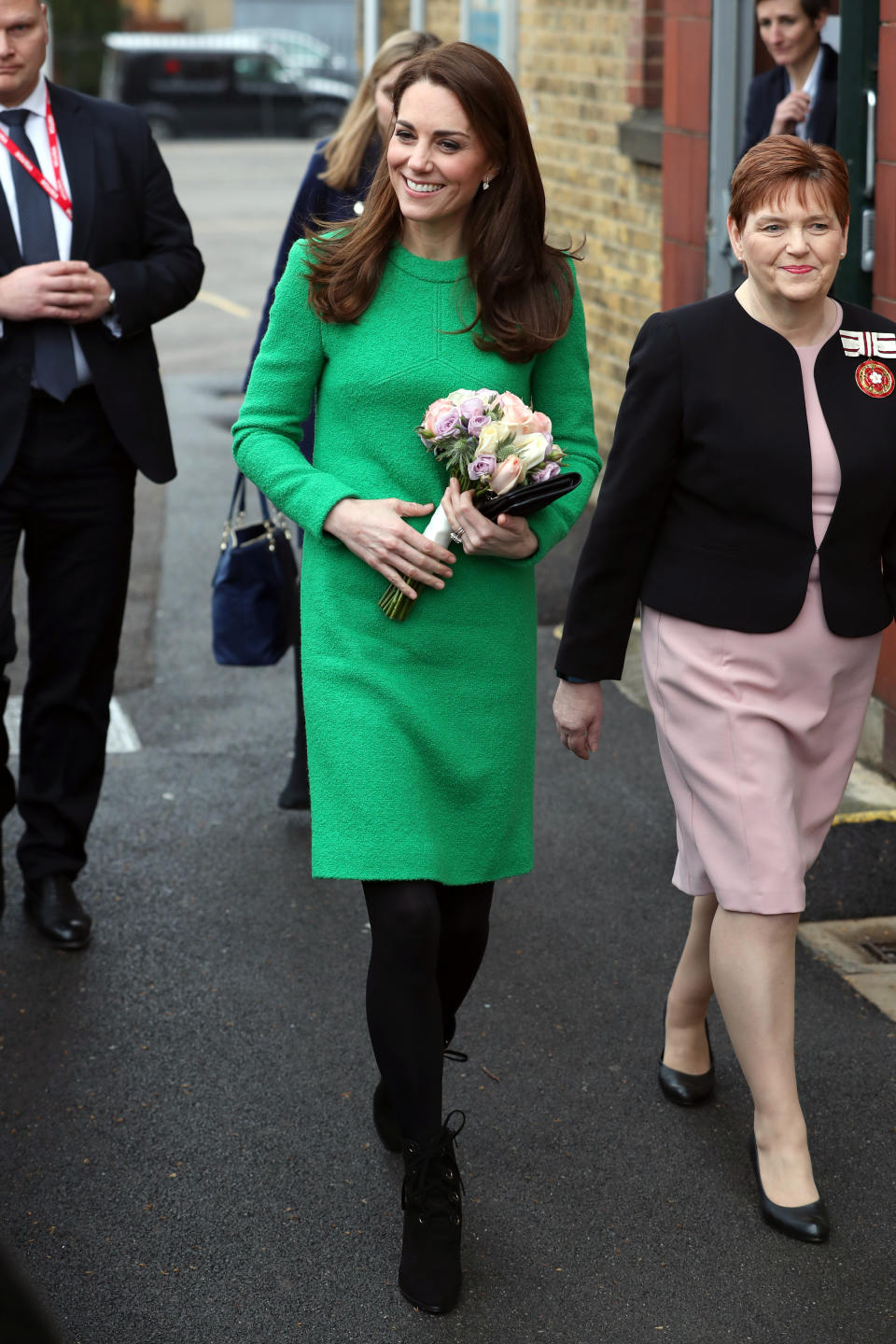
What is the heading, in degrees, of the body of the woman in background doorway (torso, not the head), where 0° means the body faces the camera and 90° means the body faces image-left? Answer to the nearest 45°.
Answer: approximately 45°

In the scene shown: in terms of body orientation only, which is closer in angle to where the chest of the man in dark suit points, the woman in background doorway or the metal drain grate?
the metal drain grate

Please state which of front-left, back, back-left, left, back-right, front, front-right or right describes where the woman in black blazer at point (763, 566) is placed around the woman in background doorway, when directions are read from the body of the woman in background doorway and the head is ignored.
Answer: front-left

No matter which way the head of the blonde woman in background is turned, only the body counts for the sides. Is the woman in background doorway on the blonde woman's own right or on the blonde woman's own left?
on the blonde woman's own left

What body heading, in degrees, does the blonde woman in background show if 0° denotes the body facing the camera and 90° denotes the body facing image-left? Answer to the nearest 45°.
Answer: approximately 315°

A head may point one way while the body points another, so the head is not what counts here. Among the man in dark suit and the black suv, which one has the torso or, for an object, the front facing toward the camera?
the man in dark suit

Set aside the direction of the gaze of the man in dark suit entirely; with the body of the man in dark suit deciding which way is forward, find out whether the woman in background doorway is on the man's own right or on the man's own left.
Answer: on the man's own left

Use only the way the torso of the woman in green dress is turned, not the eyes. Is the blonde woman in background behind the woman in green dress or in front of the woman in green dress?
behind

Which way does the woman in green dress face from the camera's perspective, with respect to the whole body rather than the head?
toward the camera

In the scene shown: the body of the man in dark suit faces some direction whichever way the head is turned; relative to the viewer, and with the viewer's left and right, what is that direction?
facing the viewer
